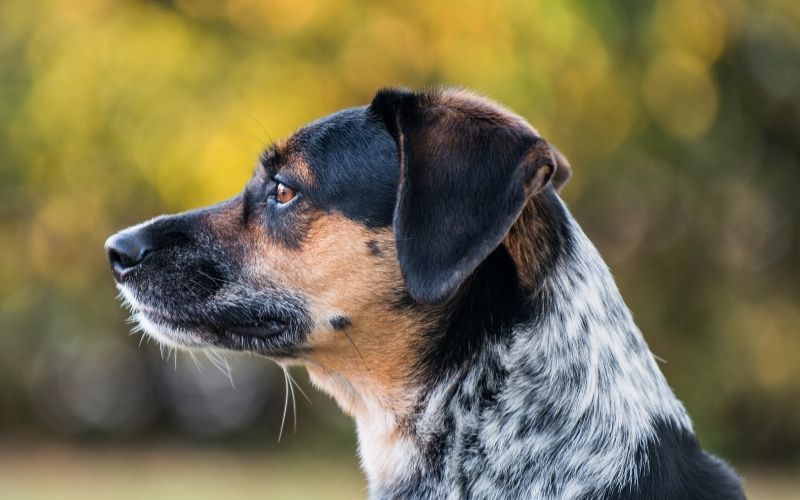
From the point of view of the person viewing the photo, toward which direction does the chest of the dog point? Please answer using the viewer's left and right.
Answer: facing to the left of the viewer
